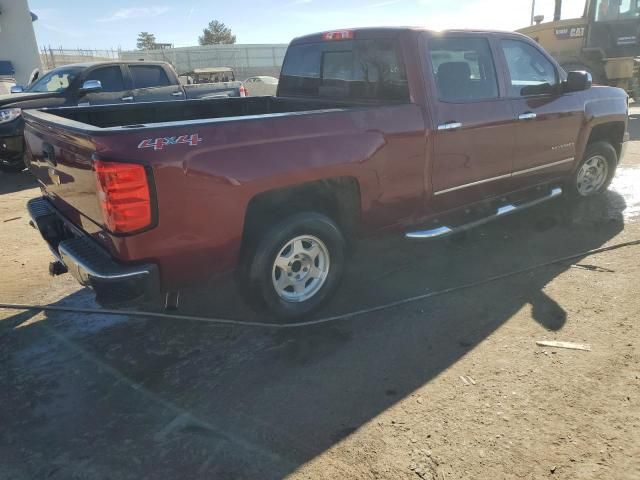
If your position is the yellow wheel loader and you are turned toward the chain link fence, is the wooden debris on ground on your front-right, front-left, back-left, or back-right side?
back-left

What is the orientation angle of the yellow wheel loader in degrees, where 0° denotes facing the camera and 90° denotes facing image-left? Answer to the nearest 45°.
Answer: approximately 270°

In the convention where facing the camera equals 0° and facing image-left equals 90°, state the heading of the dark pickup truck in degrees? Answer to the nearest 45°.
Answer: approximately 45°

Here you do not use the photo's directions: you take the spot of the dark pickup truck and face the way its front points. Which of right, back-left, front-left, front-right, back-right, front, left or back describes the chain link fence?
back-right

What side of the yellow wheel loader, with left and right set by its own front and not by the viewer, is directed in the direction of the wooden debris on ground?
right

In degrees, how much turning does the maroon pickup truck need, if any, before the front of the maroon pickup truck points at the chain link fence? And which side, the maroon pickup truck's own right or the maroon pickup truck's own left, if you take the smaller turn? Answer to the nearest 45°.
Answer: approximately 90° to the maroon pickup truck's own left

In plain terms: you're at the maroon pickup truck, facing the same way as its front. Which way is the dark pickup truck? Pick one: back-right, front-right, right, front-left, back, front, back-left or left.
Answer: left

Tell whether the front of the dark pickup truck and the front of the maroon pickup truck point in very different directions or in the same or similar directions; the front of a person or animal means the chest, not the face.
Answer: very different directions

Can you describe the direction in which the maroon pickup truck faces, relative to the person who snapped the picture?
facing away from the viewer and to the right of the viewer

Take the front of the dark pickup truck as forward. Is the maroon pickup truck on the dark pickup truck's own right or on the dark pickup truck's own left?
on the dark pickup truck's own left

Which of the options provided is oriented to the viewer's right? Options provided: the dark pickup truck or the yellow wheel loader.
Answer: the yellow wheel loader

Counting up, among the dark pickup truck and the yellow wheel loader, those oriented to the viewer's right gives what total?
1
